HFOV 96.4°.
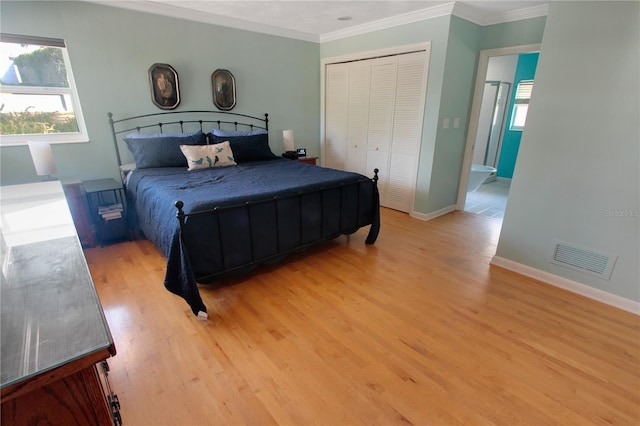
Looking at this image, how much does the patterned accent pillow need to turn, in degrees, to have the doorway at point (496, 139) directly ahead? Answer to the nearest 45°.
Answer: approximately 90° to its left

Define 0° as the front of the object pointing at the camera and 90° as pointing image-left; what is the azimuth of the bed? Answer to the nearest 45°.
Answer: approximately 315°

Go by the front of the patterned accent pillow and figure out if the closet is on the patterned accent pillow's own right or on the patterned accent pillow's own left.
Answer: on the patterned accent pillow's own left

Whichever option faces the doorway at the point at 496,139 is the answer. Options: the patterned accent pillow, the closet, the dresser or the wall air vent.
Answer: the dresser

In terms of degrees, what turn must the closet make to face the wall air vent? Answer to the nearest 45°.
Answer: approximately 90° to its left

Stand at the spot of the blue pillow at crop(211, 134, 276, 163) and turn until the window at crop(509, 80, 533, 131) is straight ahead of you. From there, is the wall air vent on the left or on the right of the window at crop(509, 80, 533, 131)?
right

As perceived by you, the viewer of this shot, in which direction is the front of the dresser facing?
facing to the right of the viewer

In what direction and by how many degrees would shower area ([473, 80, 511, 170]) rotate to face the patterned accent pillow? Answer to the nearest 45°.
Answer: approximately 90° to its right

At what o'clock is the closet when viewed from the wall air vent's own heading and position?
The closet is roughly at 2 o'clock from the wall air vent.
